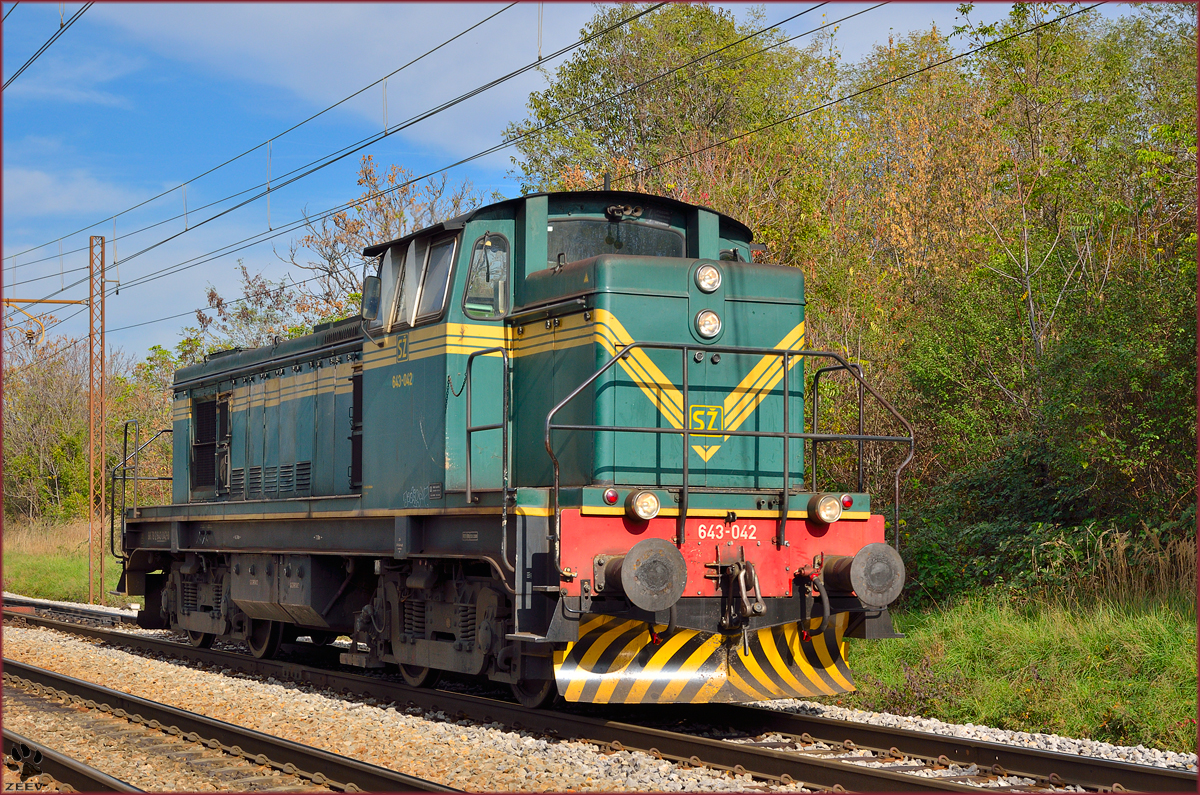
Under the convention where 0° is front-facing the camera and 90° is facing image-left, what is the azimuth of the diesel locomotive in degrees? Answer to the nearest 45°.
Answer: approximately 315°

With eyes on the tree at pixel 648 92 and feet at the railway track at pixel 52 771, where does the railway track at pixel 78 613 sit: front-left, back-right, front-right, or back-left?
front-left

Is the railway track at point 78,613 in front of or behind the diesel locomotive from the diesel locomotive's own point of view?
behind

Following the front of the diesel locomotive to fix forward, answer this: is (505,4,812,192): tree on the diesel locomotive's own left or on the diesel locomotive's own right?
on the diesel locomotive's own left
